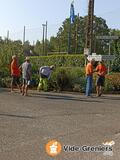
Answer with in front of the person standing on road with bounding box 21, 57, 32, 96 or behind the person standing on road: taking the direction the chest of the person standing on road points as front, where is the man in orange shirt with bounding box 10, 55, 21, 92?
in front
